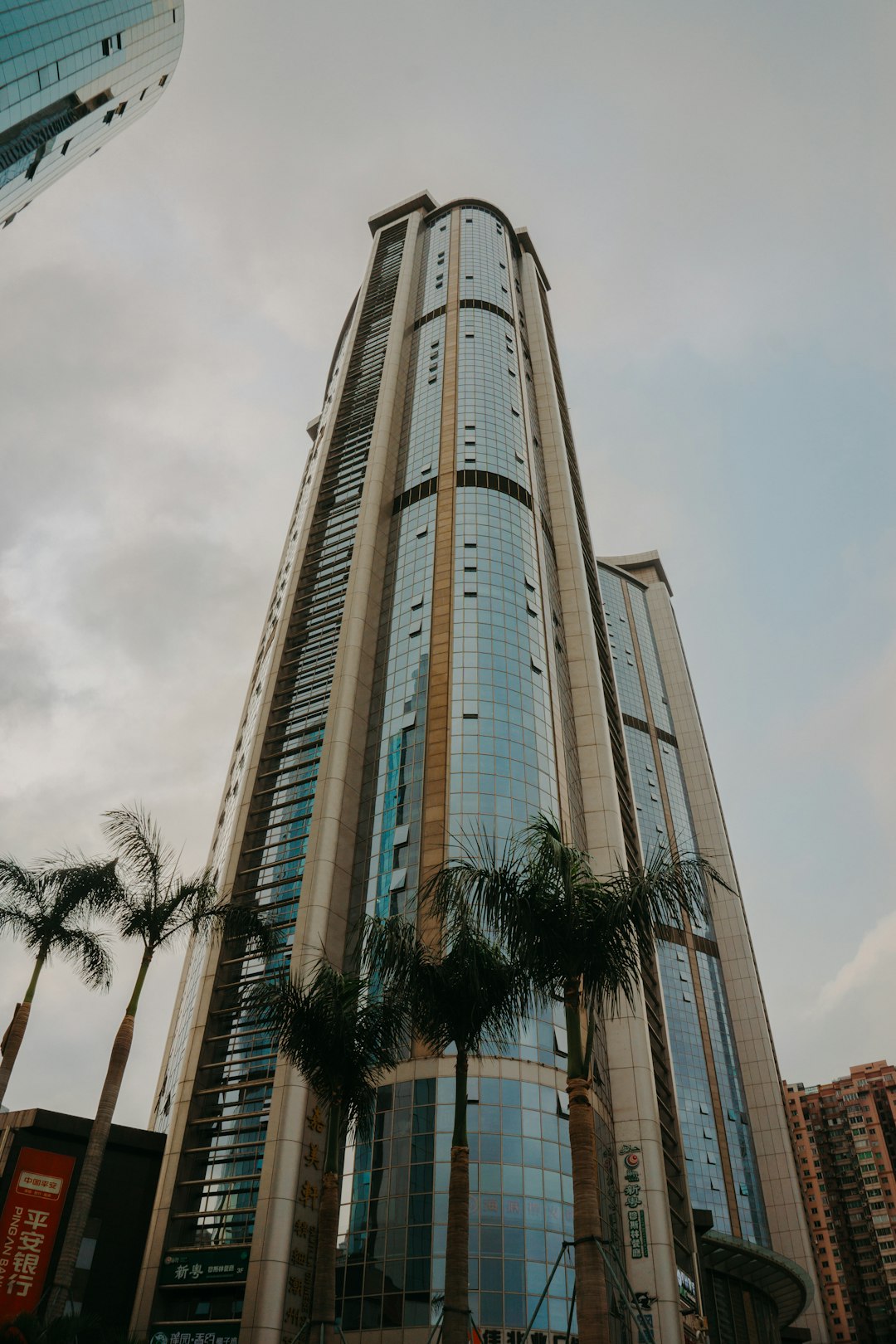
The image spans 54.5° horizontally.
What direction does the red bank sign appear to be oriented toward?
toward the camera
